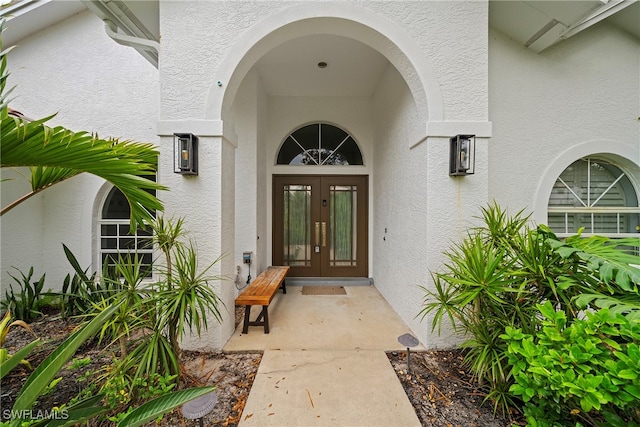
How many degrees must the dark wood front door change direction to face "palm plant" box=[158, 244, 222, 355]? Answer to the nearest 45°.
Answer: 0° — it already faces it

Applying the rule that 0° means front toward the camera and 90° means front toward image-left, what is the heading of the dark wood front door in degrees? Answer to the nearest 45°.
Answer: approximately 0°

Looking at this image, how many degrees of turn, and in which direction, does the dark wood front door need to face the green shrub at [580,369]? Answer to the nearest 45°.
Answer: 0° — it already faces it

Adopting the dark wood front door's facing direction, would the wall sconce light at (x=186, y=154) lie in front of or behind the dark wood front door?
in front

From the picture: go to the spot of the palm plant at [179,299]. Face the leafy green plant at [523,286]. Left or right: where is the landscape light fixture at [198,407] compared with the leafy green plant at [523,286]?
right

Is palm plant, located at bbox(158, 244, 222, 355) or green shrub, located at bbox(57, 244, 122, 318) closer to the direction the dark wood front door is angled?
the palm plant

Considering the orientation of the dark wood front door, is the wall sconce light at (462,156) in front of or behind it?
in front

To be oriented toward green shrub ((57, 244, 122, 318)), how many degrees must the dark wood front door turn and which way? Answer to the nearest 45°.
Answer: approximately 45° to its right
